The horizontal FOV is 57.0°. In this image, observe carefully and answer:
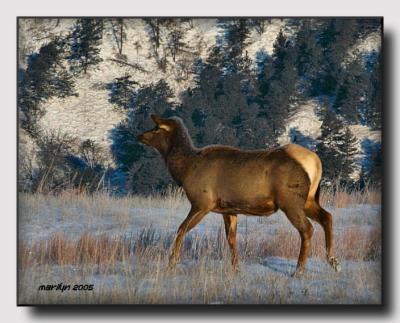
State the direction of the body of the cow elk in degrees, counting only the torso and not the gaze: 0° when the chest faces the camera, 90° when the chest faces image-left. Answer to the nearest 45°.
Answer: approximately 90°

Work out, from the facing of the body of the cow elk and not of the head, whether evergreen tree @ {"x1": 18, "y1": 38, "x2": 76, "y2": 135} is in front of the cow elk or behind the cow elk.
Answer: in front

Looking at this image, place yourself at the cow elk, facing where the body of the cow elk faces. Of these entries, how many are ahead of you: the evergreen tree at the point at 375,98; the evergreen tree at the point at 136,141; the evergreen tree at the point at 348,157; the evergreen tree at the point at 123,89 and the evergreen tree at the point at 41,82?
3

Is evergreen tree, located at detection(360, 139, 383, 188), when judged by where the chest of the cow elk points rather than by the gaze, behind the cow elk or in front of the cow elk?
behind

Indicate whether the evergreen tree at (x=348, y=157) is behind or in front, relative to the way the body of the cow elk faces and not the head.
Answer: behind
